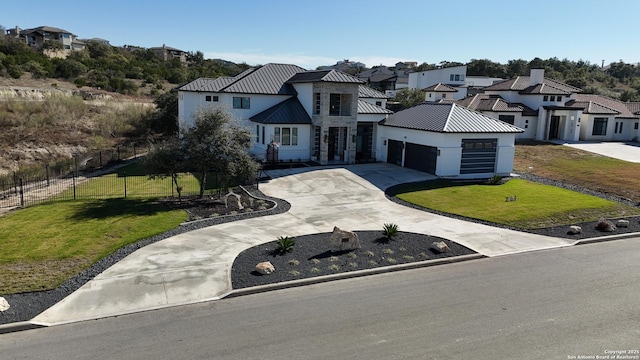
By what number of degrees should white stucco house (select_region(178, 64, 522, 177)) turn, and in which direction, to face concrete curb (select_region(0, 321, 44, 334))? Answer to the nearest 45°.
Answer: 0° — it already faces it

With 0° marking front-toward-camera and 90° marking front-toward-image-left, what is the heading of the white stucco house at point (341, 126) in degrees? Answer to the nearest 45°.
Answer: approximately 0°

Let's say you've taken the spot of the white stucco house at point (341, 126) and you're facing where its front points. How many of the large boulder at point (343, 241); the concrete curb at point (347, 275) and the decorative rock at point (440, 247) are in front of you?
3

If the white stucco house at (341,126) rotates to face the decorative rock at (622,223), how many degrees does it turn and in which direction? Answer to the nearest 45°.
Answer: approximately 45° to its left

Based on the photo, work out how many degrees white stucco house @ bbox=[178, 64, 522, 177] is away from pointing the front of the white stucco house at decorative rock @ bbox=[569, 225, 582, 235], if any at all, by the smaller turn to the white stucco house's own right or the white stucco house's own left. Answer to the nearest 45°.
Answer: approximately 45° to the white stucco house's own left

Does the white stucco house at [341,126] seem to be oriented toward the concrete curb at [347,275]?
yes

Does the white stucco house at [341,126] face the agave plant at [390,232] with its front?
yes

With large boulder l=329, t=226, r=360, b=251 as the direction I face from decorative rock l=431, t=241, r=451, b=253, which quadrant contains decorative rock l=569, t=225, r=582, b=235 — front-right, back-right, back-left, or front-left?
back-right

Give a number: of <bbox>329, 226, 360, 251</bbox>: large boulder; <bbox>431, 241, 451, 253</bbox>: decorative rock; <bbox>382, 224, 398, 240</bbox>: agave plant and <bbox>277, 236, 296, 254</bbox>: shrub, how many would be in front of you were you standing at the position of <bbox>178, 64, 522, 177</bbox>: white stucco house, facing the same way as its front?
4

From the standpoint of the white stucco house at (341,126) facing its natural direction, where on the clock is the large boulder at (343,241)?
The large boulder is roughly at 12 o'clock from the white stucco house.

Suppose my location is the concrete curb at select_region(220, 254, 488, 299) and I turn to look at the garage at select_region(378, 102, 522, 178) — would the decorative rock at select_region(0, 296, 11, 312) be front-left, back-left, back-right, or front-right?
back-left
